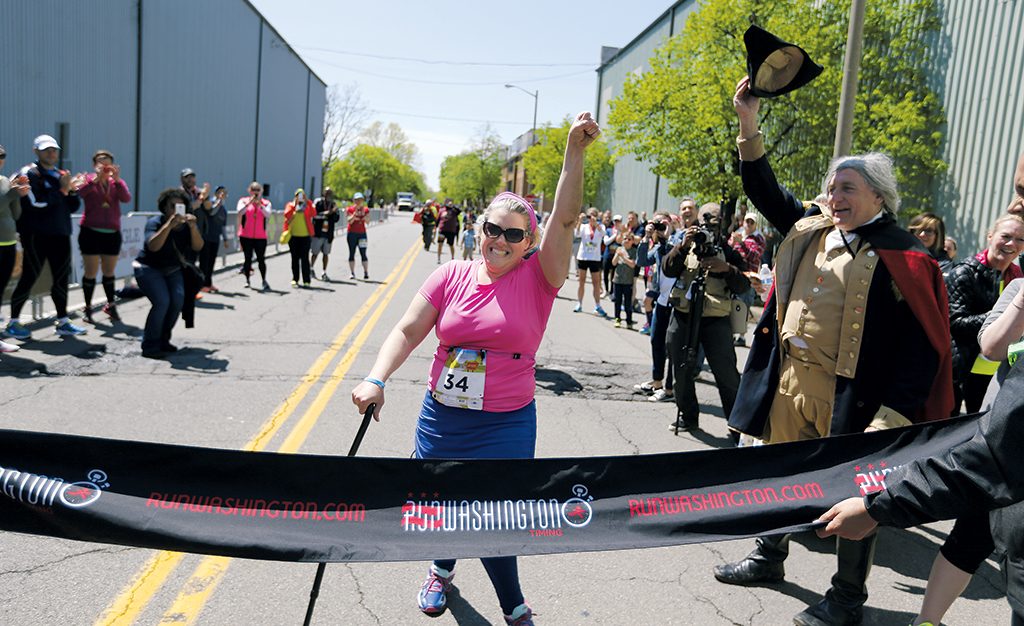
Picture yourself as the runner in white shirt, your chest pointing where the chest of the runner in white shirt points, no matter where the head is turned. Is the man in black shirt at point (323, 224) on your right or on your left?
on your right

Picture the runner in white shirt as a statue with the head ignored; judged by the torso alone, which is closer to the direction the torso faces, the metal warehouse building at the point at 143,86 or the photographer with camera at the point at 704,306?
the photographer with camera

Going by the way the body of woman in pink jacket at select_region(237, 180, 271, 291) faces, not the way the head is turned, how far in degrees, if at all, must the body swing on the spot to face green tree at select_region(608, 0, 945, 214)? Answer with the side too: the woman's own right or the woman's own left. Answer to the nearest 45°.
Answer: approximately 90° to the woman's own left

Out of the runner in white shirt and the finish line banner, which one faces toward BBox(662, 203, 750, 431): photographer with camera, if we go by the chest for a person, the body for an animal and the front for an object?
the runner in white shirt

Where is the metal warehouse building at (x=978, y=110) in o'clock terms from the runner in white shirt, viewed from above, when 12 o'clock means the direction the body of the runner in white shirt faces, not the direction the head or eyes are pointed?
The metal warehouse building is roughly at 9 o'clock from the runner in white shirt.

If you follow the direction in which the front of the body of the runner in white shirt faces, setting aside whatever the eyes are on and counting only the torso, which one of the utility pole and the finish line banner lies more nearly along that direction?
the finish line banner

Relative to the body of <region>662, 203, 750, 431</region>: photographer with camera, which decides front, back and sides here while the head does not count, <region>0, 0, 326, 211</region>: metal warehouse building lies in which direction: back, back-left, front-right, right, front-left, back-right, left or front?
back-right

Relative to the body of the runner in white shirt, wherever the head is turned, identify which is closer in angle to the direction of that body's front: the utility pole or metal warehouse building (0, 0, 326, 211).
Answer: the utility pole

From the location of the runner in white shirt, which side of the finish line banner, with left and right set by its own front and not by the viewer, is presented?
back

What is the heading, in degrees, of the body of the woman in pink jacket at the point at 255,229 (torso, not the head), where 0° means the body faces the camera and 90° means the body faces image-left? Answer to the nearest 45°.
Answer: approximately 0°

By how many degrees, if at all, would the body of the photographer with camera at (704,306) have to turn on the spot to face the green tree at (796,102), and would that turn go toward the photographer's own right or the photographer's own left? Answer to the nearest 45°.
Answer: approximately 180°

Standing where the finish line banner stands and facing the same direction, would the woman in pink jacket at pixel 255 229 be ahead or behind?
behind
